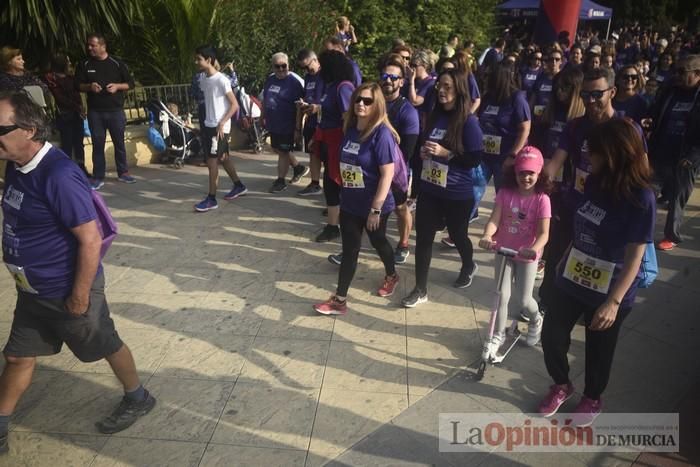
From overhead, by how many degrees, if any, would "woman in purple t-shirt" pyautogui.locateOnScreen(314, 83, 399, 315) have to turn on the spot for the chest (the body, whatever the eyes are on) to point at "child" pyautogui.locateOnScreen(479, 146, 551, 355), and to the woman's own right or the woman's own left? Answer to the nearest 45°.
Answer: approximately 90° to the woman's own left

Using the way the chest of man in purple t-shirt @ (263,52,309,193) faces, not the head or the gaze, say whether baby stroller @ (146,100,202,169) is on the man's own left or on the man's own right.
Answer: on the man's own right

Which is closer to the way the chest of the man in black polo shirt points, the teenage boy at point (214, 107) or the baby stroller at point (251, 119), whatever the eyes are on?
the teenage boy

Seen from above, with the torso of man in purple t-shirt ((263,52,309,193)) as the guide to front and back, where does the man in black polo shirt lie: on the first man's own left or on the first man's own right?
on the first man's own right

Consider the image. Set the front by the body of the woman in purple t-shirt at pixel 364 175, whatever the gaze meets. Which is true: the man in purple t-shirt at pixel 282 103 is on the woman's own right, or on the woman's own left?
on the woman's own right

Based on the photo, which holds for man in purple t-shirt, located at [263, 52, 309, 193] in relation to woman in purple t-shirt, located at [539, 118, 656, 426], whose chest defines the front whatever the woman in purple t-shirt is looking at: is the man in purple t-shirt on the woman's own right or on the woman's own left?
on the woman's own right

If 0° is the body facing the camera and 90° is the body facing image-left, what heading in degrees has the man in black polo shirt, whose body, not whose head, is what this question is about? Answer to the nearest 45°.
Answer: approximately 0°

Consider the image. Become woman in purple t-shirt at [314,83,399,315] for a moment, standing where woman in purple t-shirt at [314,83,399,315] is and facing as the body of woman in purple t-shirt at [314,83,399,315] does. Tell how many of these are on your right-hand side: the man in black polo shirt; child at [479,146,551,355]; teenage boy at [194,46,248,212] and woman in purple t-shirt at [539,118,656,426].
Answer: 2

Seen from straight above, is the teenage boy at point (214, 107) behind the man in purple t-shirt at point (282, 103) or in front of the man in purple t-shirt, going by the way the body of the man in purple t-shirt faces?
in front

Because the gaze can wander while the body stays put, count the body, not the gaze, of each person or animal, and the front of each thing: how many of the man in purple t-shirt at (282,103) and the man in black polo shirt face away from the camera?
0
